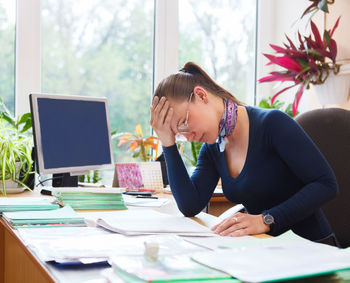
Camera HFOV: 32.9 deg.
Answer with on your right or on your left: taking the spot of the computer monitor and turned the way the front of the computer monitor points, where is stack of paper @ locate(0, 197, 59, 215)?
on your right

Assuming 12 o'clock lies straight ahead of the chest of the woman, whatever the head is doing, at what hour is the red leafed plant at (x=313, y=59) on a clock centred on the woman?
The red leafed plant is roughly at 5 o'clock from the woman.

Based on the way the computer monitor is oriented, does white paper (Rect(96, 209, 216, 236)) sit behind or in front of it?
in front

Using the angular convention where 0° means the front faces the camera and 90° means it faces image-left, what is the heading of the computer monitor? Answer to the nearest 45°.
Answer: approximately 315°

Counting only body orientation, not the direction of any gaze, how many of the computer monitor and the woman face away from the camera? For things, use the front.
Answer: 0

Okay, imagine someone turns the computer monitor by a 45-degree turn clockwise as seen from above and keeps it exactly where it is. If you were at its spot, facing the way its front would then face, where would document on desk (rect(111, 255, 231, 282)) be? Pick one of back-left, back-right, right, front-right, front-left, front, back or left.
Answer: front

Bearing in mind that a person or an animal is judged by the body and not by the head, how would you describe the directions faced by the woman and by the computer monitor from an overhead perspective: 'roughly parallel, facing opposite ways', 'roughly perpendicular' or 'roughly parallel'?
roughly perpendicular

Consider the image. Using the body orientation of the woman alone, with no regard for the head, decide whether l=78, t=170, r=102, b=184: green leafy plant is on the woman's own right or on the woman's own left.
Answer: on the woman's own right

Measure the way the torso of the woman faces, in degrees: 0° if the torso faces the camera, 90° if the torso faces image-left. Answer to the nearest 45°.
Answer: approximately 45°

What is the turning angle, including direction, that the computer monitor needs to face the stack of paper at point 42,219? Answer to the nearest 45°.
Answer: approximately 45° to its right

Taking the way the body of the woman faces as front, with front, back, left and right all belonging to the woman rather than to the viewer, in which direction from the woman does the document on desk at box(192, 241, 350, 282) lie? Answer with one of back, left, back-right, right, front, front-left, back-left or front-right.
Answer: front-left

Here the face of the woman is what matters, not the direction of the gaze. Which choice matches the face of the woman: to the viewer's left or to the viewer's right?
to the viewer's left
